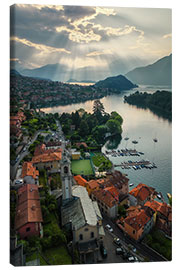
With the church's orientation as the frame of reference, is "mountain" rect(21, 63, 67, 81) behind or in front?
behind

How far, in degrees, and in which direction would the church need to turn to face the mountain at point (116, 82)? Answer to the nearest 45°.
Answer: approximately 180°

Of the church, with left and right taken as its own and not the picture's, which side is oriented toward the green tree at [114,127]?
back

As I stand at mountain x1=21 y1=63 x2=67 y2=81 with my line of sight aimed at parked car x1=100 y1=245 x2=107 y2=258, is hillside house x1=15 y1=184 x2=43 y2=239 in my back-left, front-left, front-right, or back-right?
front-right

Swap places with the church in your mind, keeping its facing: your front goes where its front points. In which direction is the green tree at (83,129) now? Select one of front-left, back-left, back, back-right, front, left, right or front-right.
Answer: back

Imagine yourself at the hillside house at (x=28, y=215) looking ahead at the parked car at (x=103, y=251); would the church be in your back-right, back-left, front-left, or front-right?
front-left

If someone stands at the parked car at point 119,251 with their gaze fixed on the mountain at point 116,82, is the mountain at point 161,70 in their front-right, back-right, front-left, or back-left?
front-right

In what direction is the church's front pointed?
toward the camera
